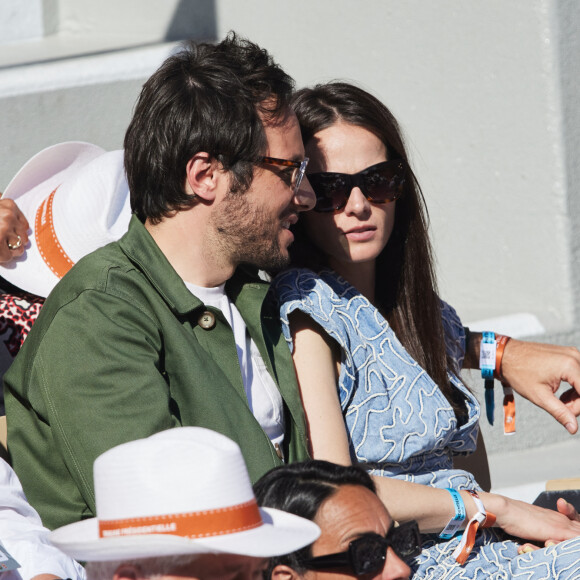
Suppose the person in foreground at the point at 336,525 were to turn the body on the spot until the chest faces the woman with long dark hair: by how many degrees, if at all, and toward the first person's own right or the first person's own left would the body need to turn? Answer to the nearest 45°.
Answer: approximately 135° to the first person's own left

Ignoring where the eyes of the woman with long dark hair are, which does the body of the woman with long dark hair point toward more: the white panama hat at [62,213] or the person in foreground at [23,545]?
the person in foreground

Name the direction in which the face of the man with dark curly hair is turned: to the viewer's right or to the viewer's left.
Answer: to the viewer's right

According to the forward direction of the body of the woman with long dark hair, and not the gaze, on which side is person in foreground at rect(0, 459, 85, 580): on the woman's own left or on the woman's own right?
on the woman's own right

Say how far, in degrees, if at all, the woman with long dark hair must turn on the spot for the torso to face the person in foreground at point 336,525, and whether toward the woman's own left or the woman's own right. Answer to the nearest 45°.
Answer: approximately 45° to the woman's own right

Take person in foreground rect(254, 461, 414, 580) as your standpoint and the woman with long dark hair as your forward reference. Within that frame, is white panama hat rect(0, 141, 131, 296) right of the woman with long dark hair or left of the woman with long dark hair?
left

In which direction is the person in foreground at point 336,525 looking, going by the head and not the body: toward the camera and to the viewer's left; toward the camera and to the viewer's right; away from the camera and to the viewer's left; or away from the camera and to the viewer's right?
toward the camera and to the viewer's right
